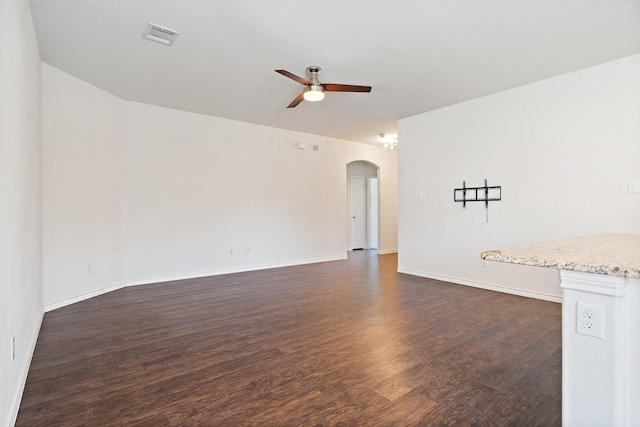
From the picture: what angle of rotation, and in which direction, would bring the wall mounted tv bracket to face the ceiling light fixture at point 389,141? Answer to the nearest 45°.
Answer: approximately 90° to its right

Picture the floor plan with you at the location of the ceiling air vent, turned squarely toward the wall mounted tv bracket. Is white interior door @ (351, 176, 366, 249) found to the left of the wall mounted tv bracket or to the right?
left

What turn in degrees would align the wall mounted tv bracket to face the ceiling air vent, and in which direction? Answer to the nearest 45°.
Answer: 0° — it already faces it

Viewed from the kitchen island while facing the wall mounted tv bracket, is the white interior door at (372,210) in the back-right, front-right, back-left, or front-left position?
front-left

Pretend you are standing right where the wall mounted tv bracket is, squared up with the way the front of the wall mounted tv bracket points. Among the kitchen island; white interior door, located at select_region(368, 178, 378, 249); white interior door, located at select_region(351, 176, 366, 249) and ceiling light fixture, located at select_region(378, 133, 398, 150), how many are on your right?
3

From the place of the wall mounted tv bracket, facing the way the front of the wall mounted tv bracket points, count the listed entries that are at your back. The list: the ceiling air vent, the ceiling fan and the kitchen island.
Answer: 0

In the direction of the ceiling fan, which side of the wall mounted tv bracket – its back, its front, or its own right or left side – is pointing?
front

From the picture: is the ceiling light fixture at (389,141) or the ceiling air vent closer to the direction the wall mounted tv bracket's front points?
the ceiling air vent

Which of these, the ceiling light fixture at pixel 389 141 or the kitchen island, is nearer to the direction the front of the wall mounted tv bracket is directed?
the kitchen island

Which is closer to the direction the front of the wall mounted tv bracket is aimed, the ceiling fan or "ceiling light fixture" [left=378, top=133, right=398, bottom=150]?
the ceiling fan

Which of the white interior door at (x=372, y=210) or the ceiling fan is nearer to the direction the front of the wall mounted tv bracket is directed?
the ceiling fan

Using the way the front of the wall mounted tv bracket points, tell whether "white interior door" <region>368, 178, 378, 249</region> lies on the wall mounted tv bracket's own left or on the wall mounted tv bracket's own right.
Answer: on the wall mounted tv bracket's own right

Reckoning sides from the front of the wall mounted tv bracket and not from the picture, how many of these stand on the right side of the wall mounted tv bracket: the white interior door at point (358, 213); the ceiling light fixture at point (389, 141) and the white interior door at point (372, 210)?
3

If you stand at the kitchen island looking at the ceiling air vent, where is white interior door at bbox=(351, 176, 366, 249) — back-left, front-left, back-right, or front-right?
front-right

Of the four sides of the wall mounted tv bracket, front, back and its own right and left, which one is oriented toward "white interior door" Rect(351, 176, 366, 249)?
right

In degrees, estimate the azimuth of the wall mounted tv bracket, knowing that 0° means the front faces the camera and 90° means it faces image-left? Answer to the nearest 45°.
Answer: approximately 45°
